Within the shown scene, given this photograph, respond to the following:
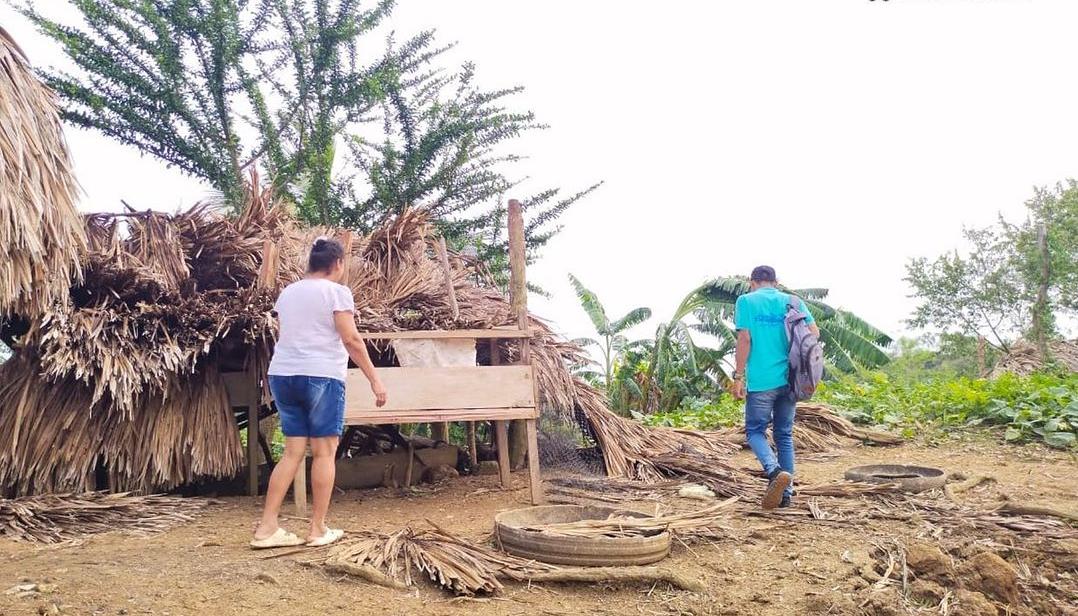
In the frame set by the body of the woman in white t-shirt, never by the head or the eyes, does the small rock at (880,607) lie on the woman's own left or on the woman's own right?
on the woman's own right

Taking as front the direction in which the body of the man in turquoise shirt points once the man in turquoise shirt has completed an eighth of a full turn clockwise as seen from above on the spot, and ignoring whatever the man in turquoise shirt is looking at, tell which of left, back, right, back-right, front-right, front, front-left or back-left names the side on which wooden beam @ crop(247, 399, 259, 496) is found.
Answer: back-left

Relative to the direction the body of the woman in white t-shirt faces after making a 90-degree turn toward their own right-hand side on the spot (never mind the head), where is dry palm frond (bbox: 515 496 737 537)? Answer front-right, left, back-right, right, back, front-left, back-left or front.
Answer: front-left

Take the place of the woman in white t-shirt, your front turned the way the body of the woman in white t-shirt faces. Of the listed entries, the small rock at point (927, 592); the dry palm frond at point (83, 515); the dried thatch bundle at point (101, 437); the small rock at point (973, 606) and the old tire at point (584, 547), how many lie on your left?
2

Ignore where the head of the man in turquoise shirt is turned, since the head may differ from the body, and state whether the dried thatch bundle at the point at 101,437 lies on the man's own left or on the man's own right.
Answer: on the man's own left

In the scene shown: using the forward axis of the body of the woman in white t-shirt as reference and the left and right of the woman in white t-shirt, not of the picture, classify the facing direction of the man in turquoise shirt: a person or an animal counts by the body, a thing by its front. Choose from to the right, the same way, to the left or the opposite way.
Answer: the same way

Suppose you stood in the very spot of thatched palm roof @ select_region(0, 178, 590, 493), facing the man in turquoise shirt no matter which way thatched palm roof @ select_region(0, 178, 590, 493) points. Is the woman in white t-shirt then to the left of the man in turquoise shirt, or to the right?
right

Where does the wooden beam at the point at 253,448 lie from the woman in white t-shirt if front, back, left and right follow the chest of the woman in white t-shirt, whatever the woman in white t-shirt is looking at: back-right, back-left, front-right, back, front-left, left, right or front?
front-left

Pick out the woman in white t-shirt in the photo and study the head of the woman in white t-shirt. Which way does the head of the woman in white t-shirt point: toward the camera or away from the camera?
away from the camera

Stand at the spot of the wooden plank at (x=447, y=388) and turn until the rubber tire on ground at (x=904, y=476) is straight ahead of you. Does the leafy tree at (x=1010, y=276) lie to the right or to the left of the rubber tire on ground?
left

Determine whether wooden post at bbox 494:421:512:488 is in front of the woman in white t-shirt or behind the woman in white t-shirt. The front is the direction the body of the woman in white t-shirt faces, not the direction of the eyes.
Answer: in front

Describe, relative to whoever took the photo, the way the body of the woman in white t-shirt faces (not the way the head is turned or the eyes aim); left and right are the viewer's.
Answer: facing away from the viewer and to the right of the viewer

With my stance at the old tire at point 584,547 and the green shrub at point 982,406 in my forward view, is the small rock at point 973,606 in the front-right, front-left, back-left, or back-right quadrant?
front-right

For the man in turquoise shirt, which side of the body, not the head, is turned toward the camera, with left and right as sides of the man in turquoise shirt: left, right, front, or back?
back

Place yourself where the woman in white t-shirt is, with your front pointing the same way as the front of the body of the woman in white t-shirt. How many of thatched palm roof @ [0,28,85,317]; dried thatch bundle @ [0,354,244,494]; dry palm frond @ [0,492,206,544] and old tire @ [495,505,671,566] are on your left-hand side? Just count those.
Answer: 3
